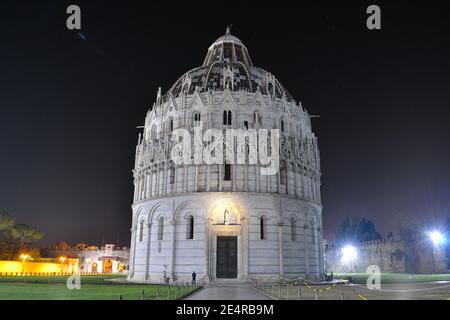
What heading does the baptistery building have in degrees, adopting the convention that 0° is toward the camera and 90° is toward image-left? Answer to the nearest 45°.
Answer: approximately 0°
